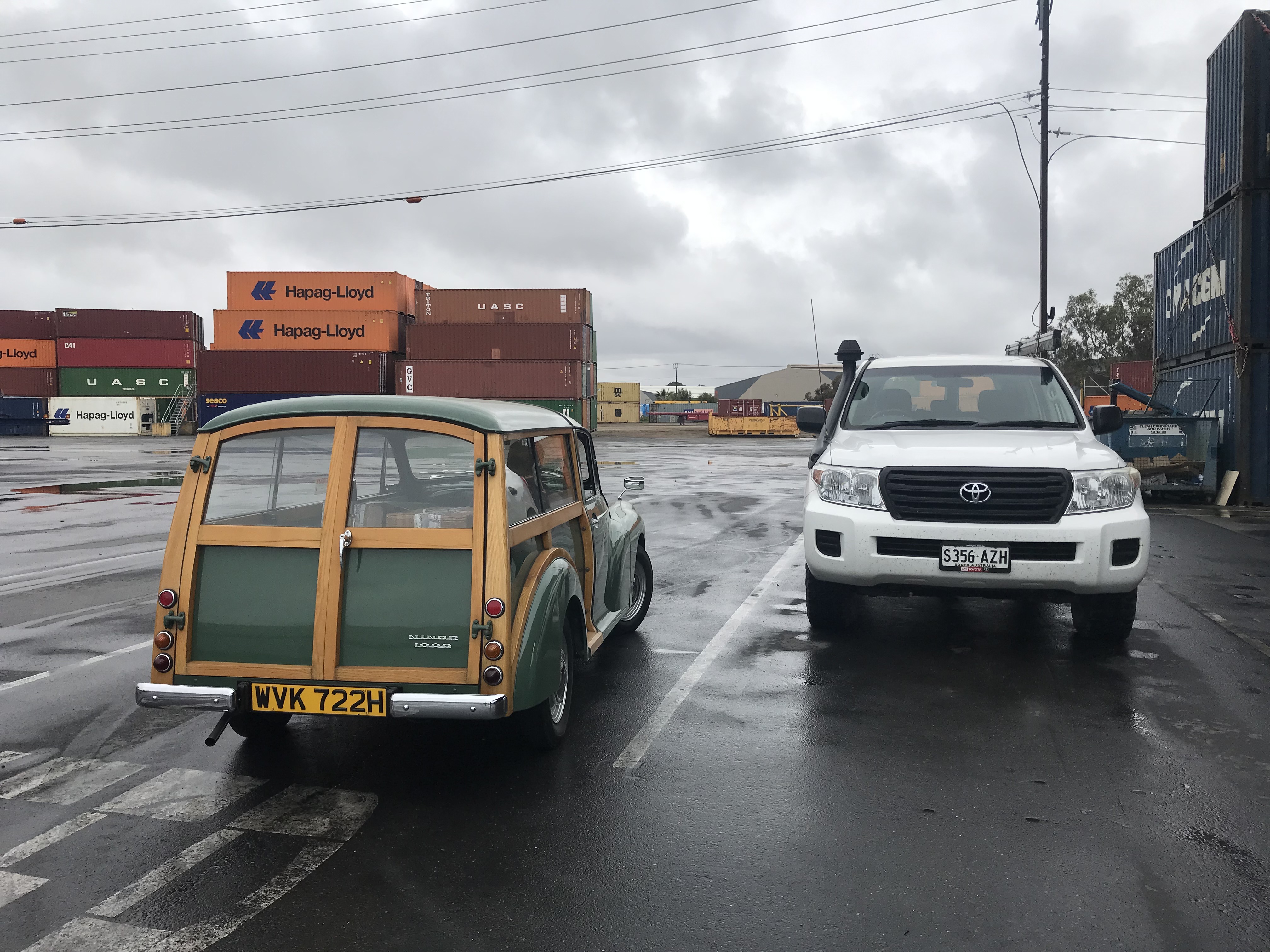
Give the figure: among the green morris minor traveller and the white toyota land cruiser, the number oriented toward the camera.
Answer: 1

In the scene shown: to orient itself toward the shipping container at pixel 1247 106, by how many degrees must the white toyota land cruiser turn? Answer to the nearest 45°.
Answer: approximately 180°

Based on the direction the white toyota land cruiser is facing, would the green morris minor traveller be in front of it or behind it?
in front

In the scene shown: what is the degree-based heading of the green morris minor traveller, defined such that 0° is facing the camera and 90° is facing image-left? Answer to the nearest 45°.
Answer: approximately 225°

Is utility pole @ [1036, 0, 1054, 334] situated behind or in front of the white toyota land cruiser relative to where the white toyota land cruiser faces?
behind

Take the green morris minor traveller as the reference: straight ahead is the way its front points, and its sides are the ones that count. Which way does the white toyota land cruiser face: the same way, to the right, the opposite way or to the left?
the opposite way

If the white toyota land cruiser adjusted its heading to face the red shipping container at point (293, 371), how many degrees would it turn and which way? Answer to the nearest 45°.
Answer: approximately 135° to its right

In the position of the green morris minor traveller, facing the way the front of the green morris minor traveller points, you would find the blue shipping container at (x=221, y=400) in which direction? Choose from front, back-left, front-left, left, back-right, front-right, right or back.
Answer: front-left

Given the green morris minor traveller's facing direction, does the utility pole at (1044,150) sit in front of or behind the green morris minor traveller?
in front

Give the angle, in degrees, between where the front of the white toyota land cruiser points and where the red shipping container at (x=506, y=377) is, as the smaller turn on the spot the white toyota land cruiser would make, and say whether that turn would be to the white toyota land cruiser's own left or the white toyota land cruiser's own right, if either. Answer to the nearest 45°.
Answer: approximately 135° to the white toyota land cruiser's own right

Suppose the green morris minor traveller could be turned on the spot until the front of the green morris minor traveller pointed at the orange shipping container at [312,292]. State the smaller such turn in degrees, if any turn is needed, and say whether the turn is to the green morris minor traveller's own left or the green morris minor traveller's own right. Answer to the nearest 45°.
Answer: approximately 45° to the green morris minor traveller's own left

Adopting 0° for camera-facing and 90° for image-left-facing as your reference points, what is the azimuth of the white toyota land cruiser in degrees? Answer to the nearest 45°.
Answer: approximately 0°

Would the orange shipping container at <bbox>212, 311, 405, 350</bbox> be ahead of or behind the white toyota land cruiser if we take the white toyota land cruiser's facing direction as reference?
behind
